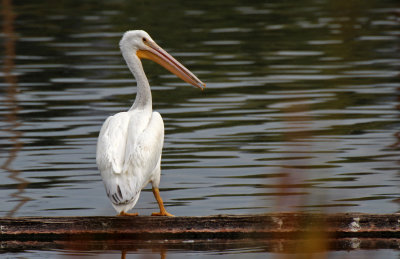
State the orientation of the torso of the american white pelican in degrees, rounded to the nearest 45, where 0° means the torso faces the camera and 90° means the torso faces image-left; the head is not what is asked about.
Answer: approximately 225°
